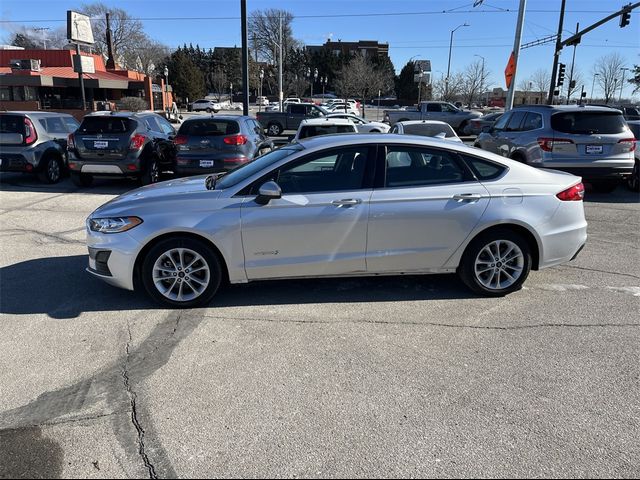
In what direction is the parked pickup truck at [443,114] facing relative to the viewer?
to the viewer's right

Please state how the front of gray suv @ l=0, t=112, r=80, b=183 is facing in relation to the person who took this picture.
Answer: facing away from the viewer and to the right of the viewer

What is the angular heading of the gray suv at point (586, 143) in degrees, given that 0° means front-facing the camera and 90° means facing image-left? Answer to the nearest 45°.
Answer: approximately 135°

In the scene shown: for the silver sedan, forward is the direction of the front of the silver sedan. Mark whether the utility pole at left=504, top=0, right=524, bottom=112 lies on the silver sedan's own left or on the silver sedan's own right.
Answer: on the silver sedan's own right

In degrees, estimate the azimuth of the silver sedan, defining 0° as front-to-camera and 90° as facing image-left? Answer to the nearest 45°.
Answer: approximately 90°

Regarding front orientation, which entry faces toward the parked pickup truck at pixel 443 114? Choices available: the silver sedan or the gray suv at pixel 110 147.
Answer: the gray suv

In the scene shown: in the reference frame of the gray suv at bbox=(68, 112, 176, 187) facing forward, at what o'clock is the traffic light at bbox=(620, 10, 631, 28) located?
The traffic light is roughly at 1 o'clock from the gray suv.

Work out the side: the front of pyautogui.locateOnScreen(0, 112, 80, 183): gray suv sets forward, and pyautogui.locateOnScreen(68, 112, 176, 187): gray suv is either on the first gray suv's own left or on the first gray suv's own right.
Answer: on the first gray suv's own right

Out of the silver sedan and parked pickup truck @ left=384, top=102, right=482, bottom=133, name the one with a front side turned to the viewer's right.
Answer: the parked pickup truck

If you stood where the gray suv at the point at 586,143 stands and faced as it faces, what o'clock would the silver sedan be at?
The silver sedan is roughly at 8 o'clock from the gray suv.

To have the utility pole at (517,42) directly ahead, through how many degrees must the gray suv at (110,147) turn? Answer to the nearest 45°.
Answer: approximately 45° to its right
